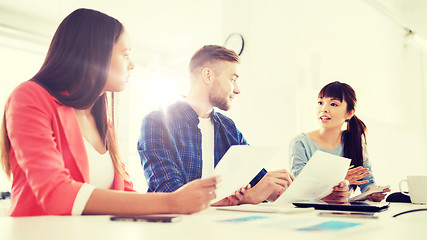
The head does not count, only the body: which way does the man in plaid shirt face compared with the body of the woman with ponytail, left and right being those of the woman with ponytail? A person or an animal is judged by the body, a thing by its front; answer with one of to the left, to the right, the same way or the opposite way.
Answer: to the left

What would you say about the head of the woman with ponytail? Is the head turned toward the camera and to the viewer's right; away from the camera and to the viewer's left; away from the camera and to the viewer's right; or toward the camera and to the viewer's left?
toward the camera and to the viewer's left

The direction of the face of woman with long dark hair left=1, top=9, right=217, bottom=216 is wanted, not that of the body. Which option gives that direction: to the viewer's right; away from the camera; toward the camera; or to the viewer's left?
to the viewer's right

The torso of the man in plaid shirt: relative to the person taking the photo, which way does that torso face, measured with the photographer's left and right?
facing the viewer and to the right of the viewer

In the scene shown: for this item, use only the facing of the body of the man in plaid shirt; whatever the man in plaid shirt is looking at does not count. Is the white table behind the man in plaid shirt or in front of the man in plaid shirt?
in front

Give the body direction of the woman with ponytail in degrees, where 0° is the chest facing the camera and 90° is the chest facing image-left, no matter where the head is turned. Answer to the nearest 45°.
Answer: approximately 45°

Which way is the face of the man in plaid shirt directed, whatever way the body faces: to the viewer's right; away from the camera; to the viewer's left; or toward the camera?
to the viewer's right

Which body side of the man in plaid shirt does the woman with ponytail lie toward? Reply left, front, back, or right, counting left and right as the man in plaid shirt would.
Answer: left

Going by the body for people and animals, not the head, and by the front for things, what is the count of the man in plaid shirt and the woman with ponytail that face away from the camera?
0

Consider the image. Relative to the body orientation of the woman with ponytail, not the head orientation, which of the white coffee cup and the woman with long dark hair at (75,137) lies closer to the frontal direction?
the woman with long dark hair
